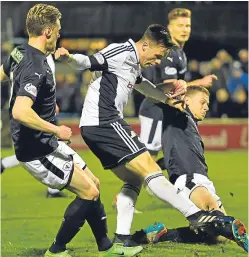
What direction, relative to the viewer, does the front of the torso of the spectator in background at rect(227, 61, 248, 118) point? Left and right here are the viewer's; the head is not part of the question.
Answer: facing the viewer

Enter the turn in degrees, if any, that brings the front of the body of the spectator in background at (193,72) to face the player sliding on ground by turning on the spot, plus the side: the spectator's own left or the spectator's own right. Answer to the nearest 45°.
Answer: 0° — they already face them

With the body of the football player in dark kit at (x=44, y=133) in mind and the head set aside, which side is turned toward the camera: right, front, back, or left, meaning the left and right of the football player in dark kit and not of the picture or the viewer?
right

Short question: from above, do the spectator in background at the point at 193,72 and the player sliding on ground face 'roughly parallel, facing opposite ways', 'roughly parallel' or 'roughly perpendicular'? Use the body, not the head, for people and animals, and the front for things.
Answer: roughly perpendicular

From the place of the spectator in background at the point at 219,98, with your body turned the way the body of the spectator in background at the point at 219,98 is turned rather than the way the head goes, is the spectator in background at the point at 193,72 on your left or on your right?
on your right

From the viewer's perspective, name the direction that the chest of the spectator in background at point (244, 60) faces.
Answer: toward the camera

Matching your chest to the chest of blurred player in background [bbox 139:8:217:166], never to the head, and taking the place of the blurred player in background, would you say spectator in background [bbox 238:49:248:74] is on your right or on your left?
on your left

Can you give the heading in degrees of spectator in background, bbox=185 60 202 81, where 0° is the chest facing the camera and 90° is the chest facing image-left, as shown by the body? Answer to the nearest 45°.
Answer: approximately 0°
